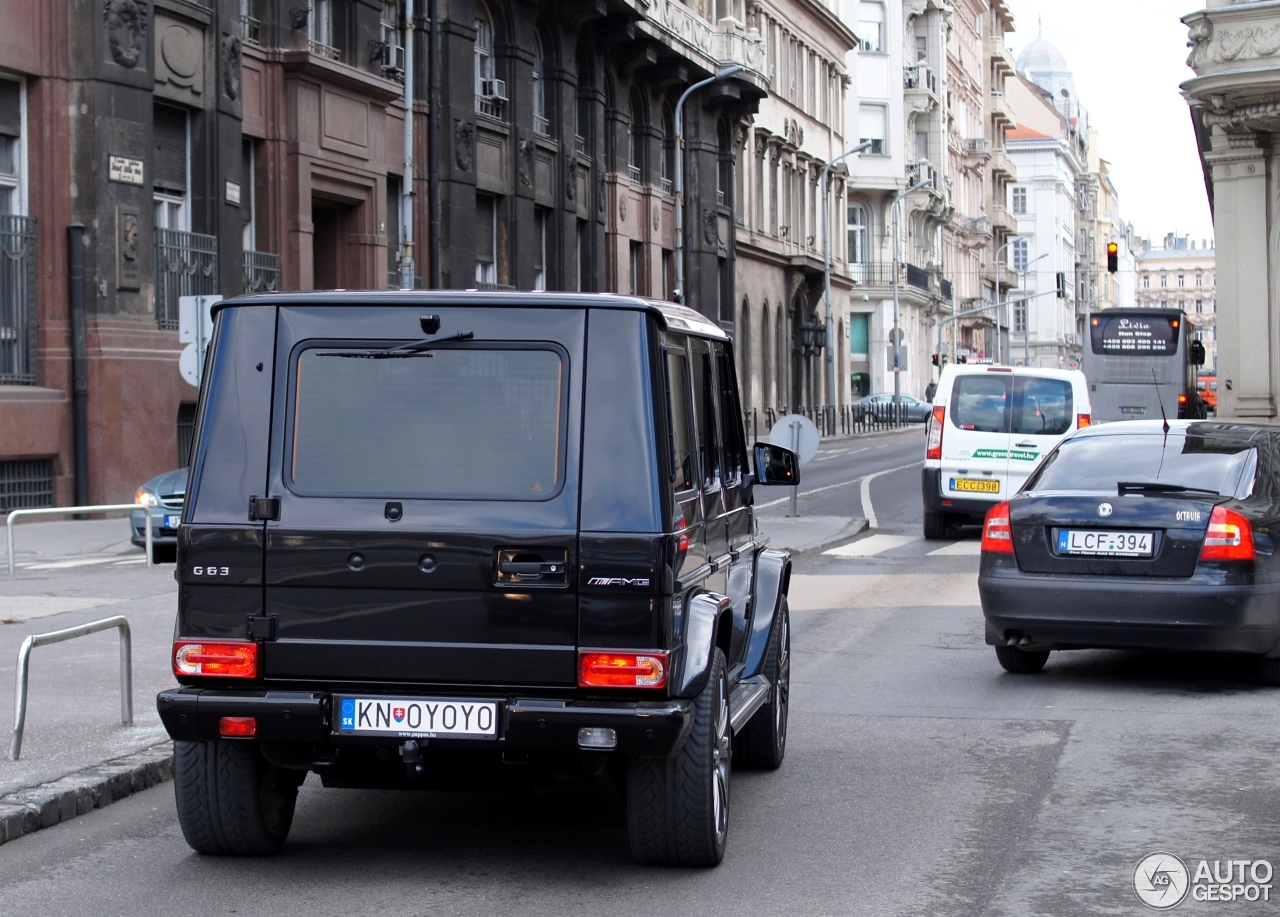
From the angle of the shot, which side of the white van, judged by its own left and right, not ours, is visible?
back

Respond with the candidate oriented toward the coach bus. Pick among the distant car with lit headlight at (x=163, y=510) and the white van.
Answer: the white van

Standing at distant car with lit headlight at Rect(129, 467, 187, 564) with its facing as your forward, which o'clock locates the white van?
The white van is roughly at 8 o'clock from the distant car with lit headlight.

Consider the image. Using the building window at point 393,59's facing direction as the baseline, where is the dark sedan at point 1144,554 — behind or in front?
in front

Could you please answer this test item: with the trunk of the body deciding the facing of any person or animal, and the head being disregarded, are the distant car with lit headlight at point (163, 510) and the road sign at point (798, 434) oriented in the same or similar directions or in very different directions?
very different directions

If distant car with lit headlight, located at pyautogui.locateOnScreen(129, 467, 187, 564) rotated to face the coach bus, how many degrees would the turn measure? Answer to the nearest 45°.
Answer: approximately 180°

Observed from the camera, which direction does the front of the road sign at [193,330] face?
facing away from the viewer

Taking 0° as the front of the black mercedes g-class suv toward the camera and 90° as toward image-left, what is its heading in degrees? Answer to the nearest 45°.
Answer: approximately 180°

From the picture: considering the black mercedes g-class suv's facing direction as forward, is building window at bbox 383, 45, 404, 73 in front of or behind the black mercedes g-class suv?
in front

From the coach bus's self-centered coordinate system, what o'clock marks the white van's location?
The white van is roughly at 6 o'clock from the coach bus.

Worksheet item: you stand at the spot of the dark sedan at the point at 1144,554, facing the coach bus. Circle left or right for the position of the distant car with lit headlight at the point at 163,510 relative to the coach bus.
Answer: left

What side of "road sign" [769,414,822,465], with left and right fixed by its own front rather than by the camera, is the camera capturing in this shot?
back

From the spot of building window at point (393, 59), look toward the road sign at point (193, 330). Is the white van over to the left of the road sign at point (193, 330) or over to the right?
left
